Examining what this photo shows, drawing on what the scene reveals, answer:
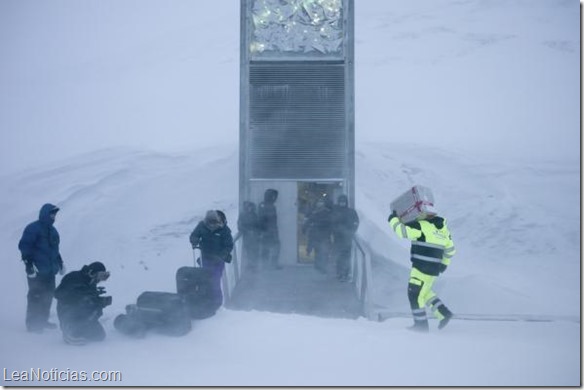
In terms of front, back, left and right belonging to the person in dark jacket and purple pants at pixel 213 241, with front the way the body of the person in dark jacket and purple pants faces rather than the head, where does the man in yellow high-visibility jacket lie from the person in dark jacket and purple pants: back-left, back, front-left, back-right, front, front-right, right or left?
front-left

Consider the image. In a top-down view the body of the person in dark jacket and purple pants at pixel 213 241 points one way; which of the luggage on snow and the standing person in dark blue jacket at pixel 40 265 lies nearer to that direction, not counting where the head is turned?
the luggage on snow

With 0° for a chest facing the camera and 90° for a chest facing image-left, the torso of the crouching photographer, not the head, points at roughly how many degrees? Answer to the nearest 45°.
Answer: approximately 270°

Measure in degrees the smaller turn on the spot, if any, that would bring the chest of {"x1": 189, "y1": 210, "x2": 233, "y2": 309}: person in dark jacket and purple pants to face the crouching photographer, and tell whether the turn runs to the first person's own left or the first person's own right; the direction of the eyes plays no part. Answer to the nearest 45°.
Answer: approximately 45° to the first person's own right

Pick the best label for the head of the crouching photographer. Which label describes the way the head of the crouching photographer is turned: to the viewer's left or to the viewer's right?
to the viewer's right

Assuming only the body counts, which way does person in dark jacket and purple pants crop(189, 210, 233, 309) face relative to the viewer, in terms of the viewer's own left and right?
facing the viewer

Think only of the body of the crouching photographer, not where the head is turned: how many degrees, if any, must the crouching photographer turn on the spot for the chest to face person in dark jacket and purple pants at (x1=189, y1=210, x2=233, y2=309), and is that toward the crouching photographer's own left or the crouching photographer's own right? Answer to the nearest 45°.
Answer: approximately 45° to the crouching photographer's own left

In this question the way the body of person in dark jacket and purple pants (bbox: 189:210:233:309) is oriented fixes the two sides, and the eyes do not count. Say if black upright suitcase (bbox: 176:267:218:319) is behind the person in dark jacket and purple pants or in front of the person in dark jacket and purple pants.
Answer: in front

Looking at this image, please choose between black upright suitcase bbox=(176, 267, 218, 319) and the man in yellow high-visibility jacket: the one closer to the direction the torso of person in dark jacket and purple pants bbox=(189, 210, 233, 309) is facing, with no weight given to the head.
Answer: the black upright suitcase

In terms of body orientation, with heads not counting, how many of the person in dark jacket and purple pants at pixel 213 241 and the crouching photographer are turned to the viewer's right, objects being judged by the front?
1

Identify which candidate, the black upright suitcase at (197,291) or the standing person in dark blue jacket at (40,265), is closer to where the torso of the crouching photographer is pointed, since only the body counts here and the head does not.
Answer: the black upright suitcase
